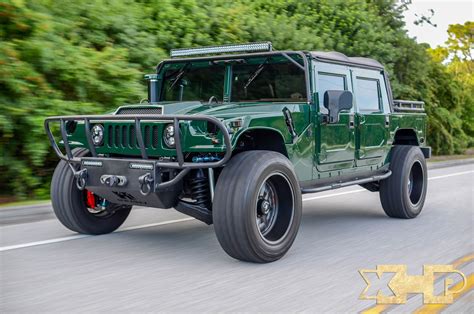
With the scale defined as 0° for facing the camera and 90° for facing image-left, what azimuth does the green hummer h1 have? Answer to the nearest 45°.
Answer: approximately 45°
